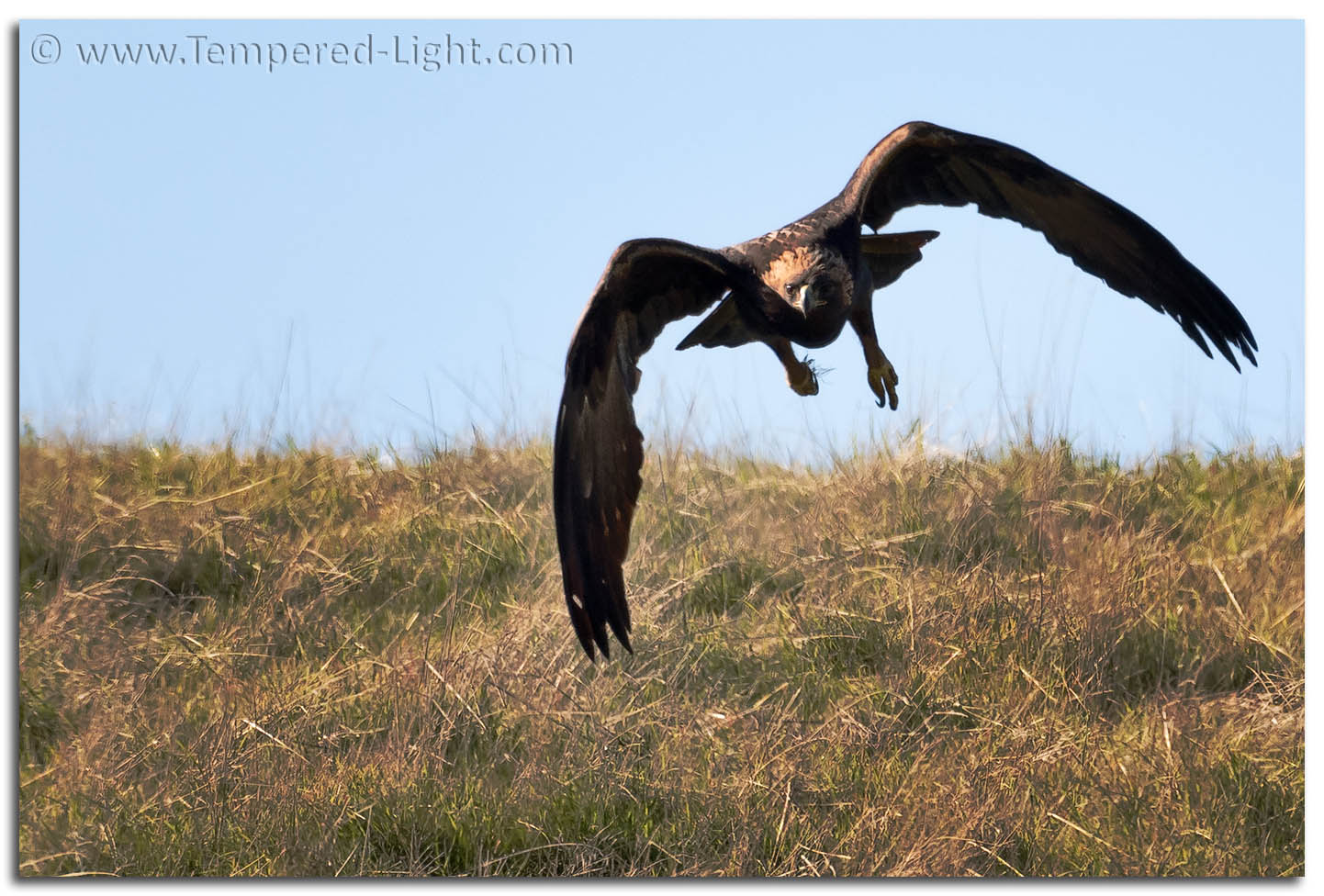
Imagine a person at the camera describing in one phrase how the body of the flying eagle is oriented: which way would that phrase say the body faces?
toward the camera
